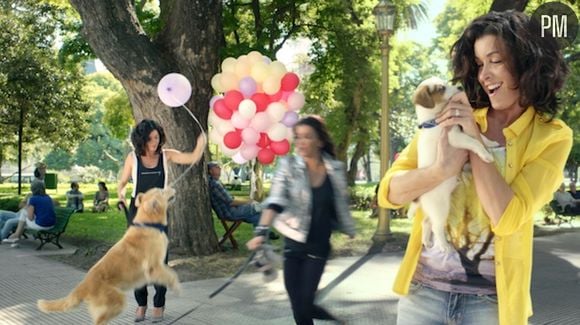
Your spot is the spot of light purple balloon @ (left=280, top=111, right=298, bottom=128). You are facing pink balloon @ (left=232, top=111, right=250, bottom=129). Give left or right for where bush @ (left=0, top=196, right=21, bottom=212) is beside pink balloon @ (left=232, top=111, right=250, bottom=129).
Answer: right

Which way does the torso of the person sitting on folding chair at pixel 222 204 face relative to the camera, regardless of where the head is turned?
to the viewer's right

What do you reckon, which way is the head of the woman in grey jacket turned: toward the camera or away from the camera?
toward the camera

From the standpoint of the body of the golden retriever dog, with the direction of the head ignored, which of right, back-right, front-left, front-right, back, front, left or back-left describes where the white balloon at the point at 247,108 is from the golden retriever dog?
front-left

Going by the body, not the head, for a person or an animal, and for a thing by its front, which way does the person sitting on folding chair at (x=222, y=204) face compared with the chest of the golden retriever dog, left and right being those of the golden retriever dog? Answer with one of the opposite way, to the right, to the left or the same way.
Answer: the same way

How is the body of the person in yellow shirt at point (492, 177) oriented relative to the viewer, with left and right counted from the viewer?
facing the viewer and to the left of the viewer

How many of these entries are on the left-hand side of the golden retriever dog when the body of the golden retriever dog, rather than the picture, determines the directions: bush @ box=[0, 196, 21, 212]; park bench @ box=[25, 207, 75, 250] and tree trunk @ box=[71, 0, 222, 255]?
3

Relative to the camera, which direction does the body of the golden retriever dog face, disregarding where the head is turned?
to the viewer's right

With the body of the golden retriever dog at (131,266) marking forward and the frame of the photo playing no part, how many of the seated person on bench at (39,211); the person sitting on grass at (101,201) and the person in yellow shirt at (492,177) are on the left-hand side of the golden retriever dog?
2

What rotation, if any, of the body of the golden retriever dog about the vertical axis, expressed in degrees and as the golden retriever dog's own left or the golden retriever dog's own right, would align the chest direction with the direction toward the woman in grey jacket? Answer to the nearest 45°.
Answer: approximately 45° to the golden retriever dog's own right

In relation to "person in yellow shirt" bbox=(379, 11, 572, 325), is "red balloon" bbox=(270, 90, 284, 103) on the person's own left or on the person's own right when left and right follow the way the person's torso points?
on the person's own right

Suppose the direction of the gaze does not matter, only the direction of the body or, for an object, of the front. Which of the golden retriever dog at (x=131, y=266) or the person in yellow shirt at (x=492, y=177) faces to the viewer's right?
the golden retriever dog

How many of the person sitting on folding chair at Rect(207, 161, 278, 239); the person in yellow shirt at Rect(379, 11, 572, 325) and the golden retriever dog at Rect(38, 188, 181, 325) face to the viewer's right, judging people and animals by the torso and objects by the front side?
2
